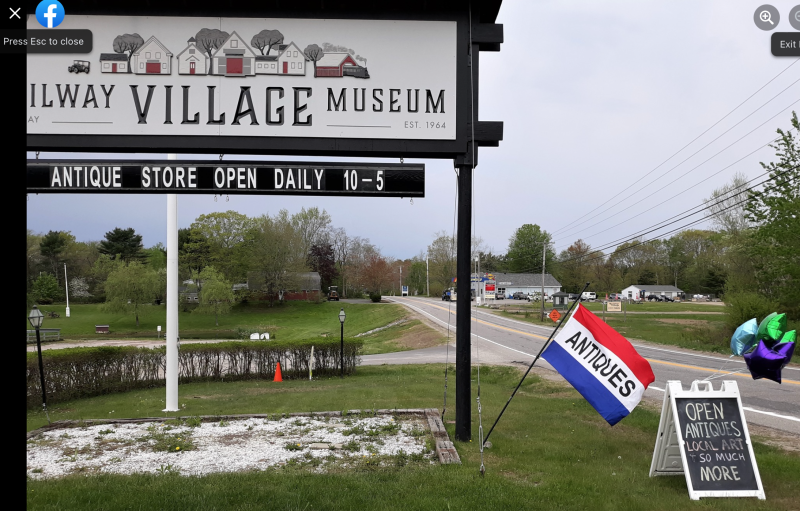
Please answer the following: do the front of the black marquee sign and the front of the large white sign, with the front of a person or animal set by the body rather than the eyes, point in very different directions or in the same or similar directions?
same or similar directions

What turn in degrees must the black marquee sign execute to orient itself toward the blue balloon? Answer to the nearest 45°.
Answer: approximately 45° to its left

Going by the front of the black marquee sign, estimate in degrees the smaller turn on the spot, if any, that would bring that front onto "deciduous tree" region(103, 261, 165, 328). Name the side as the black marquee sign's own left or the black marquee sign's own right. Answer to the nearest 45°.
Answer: approximately 180°

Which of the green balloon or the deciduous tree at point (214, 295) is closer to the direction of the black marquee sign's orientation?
the green balloon

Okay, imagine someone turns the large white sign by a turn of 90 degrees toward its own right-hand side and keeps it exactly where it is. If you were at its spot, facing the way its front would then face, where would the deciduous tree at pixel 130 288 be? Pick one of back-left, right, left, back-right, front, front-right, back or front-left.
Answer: right

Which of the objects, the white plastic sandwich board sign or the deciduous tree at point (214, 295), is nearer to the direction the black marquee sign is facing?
the white plastic sandwich board sign

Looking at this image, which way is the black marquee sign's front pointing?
toward the camera

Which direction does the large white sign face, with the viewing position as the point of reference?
facing the viewer

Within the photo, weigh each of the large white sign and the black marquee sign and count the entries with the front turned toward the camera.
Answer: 2

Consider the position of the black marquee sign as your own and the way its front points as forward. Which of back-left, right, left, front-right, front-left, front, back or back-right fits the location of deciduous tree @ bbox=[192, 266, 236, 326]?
back

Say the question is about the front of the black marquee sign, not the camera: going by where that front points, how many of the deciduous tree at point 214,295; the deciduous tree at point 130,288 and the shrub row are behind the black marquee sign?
3

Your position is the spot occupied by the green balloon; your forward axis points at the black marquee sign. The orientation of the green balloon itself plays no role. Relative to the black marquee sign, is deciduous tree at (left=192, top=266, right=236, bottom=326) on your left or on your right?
right

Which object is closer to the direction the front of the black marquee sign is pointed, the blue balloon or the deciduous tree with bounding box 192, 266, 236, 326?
the blue balloon

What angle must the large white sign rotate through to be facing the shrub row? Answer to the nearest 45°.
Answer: approximately 180°
